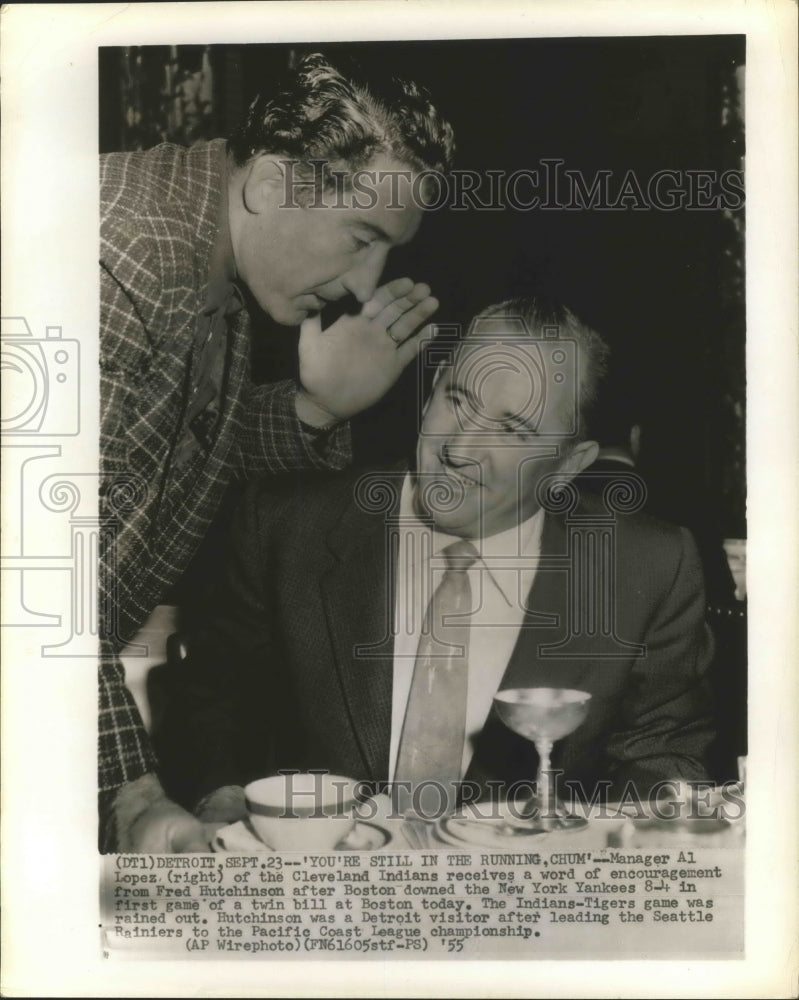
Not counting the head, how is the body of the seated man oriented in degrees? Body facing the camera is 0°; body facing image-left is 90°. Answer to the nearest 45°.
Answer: approximately 0°
